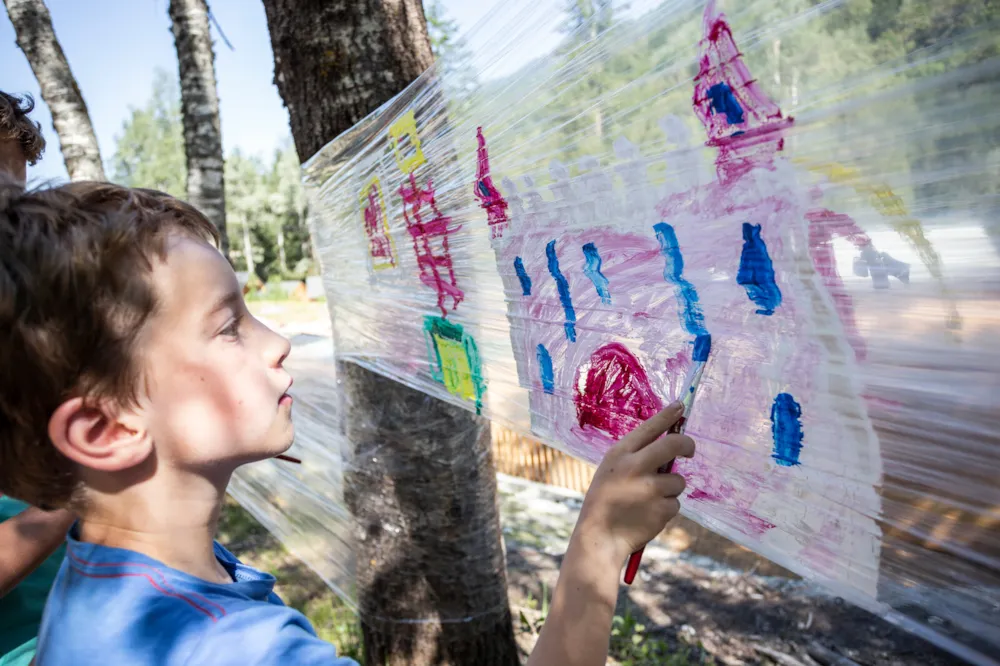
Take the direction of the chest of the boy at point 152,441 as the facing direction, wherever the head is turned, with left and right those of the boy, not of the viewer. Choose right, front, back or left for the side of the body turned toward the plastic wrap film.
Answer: front

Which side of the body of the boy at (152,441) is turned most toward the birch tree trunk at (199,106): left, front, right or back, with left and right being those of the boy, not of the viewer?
left

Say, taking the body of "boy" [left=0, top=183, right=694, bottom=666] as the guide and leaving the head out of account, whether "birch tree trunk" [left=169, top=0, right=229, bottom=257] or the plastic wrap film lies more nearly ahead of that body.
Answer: the plastic wrap film

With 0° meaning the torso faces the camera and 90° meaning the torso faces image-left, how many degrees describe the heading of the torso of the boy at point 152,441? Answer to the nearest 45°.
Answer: approximately 270°

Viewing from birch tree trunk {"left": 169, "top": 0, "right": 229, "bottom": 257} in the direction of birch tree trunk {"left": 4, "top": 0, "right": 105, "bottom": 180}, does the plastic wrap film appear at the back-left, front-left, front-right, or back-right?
back-left

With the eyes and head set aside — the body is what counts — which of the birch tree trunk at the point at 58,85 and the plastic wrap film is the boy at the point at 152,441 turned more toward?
the plastic wrap film

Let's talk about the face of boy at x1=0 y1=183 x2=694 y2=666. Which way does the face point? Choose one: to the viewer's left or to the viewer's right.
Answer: to the viewer's right
